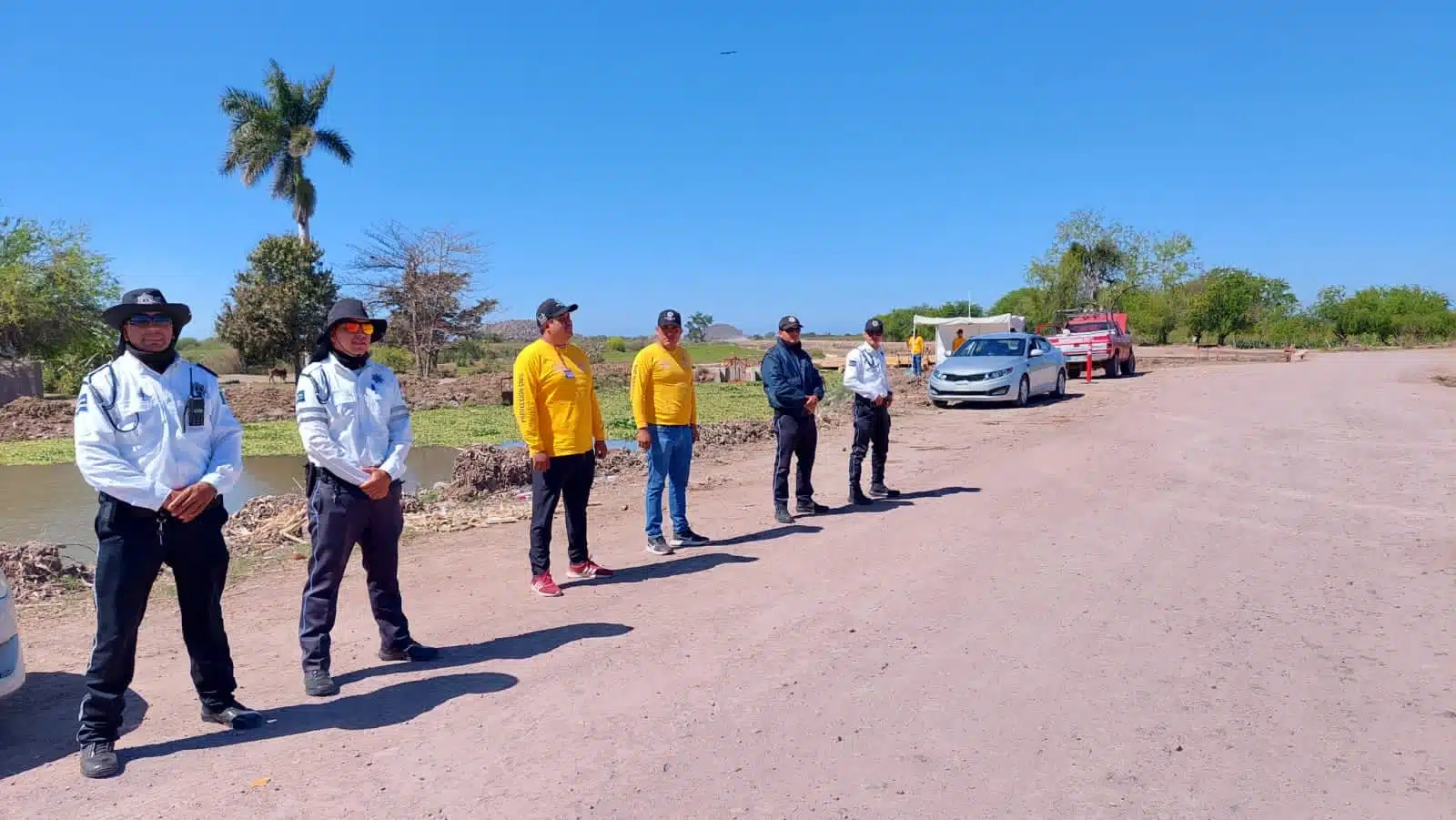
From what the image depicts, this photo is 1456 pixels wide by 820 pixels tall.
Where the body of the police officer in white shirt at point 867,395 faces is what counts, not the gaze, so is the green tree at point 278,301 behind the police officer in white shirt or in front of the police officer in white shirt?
behind

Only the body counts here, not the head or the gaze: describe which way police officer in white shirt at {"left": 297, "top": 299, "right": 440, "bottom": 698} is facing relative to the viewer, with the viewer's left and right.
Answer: facing the viewer and to the right of the viewer

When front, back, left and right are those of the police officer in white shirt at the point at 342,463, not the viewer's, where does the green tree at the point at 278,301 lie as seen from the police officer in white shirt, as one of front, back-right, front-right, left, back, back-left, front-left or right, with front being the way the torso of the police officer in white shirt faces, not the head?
back-left

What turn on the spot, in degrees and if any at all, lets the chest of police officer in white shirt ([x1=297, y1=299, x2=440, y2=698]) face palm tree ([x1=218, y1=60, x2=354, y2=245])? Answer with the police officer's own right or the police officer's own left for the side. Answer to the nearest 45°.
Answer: approximately 135° to the police officer's own left

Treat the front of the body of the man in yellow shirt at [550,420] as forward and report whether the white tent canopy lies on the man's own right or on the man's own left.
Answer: on the man's own left

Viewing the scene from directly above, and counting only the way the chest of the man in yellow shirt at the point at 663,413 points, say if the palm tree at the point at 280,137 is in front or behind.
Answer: behind

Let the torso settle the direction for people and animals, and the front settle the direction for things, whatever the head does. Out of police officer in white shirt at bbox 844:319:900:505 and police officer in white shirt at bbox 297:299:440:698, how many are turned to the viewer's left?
0
